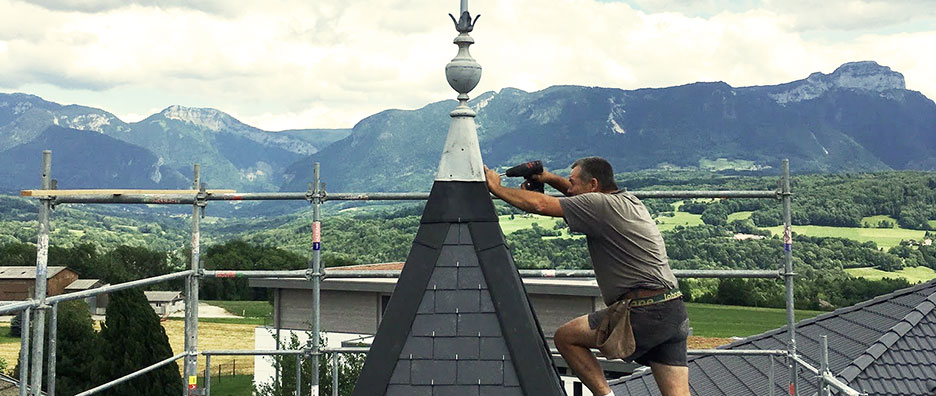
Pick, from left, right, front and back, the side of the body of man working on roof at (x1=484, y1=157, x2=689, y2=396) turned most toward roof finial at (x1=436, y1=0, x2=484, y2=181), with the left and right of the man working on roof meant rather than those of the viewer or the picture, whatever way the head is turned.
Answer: front

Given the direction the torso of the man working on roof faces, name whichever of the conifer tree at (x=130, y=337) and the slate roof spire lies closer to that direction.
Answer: the slate roof spire

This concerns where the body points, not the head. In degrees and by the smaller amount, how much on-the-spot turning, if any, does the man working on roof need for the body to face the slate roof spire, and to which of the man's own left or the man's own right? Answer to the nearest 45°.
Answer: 0° — they already face it

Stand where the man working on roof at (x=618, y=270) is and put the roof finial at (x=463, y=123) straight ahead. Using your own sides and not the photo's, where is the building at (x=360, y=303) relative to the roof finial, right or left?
right

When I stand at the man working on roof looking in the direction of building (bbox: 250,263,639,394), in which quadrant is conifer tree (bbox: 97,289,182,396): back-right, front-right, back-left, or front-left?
front-left

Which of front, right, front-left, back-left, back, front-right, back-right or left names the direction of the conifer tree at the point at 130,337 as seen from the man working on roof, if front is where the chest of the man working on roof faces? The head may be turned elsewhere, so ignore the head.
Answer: front-right

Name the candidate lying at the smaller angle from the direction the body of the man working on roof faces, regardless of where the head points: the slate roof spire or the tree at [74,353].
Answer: the slate roof spire

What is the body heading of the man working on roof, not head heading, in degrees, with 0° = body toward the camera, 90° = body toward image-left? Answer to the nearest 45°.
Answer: approximately 90°

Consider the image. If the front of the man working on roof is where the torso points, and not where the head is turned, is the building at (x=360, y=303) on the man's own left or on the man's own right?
on the man's own right

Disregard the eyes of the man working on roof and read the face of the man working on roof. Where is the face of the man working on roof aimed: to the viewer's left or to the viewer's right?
to the viewer's left

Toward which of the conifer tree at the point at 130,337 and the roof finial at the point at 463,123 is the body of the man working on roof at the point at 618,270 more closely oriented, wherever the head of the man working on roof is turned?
the roof finial
